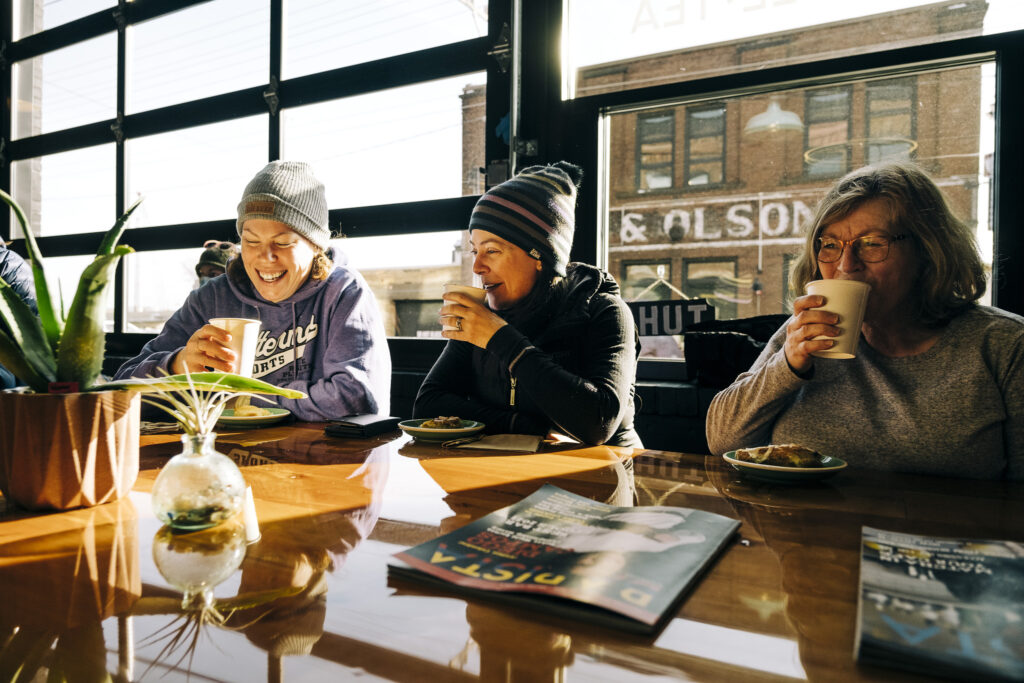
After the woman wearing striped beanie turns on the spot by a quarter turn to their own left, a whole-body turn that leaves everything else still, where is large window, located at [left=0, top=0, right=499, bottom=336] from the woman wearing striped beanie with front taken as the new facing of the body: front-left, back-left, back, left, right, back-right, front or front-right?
back

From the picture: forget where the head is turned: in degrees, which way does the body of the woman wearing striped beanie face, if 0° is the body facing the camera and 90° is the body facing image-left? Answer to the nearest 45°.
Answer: approximately 45°

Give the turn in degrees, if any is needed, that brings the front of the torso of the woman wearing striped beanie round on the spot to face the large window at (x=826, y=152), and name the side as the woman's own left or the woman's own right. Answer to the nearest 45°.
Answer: approximately 180°

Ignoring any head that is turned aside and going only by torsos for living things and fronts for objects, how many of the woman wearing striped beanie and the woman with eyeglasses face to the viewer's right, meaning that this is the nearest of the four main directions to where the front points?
0

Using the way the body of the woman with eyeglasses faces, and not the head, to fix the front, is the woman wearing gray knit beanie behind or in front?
in front

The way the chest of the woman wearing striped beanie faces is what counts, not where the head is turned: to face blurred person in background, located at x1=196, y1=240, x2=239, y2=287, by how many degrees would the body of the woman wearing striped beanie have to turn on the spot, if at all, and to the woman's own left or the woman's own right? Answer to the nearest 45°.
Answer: approximately 90° to the woman's own right

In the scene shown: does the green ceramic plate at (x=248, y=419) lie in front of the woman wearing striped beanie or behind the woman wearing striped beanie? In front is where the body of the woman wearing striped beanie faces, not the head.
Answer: in front

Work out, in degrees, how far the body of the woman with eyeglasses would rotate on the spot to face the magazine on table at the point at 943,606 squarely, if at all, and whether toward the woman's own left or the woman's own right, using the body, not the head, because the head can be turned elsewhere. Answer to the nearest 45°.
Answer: approximately 45° to the woman's own left

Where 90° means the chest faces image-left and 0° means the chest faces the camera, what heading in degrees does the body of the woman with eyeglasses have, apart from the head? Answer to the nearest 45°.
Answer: approximately 45°

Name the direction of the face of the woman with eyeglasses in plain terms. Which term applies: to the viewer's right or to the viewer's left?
to the viewer's left

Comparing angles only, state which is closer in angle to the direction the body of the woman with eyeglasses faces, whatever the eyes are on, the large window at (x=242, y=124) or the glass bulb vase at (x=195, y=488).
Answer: the glass bulb vase
